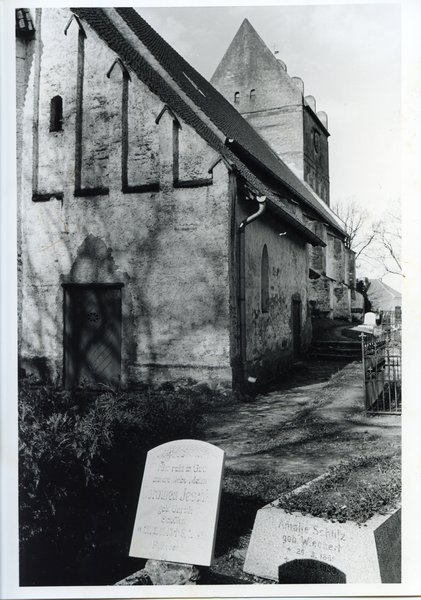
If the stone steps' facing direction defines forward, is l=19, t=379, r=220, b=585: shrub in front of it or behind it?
in front

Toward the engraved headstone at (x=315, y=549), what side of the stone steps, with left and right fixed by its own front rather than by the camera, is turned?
front

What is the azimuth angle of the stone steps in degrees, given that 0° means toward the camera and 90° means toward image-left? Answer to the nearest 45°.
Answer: approximately 0°

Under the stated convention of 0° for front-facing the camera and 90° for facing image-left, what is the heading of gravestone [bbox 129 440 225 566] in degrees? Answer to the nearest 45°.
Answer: approximately 0°

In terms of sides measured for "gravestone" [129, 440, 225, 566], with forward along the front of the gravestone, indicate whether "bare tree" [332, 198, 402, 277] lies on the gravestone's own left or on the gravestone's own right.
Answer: on the gravestone's own left
